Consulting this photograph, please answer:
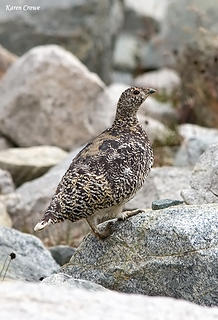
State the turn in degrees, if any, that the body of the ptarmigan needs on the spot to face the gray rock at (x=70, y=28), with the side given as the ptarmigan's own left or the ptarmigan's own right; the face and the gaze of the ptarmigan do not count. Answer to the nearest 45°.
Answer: approximately 90° to the ptarmigan's own left

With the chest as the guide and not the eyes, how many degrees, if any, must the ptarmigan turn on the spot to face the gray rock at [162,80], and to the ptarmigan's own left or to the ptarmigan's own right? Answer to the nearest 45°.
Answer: approximately 90° to the ptarmigan's own left

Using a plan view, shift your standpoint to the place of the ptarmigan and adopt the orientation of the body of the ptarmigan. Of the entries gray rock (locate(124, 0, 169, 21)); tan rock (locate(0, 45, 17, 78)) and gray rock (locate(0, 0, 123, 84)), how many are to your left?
3

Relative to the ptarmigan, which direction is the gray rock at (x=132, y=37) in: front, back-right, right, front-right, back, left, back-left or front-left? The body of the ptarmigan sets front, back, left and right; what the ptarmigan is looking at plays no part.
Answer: left

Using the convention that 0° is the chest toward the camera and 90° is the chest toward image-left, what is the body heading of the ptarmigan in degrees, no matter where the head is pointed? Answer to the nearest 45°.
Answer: approximately 270°

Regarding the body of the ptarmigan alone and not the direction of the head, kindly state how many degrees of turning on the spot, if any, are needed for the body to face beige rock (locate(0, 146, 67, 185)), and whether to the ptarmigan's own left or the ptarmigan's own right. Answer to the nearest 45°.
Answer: approximately 90° to the ptarmigan's own left

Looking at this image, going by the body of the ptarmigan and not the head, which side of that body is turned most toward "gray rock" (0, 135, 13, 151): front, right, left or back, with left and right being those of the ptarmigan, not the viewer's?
left

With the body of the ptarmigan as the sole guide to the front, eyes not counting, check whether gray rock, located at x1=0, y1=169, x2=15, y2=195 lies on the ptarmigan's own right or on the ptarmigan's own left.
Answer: on the ptarmigan's own left
